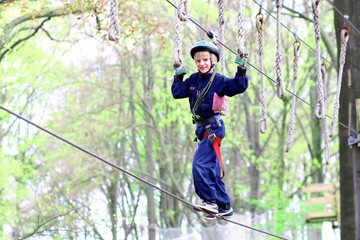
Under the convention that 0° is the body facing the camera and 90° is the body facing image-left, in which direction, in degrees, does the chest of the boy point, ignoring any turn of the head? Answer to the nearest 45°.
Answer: approximately 45°

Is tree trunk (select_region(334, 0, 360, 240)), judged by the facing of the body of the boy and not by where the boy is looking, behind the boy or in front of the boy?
behind

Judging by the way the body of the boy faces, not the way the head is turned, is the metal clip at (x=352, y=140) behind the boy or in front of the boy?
behind

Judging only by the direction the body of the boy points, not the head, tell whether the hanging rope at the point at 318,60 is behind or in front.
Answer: behind
